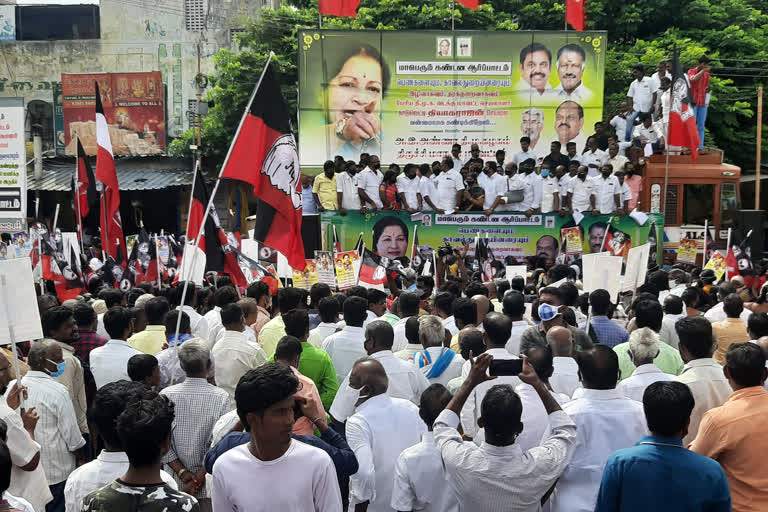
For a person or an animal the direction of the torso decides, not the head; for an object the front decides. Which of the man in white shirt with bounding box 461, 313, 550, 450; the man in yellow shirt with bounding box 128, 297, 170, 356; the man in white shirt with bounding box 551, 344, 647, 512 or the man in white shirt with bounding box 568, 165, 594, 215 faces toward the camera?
the man in white shirt with bounding box 568, 165, 594, 215

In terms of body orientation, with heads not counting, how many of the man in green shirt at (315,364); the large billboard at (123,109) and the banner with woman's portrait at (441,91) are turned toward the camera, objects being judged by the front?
2

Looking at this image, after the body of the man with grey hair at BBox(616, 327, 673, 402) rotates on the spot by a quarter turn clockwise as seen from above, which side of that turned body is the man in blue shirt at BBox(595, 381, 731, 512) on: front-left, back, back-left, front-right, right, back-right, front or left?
right

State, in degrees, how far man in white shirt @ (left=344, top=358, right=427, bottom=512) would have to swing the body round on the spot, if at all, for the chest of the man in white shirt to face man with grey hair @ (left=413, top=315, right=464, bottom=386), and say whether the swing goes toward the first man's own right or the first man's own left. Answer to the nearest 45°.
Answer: approximately 45° to the first man's own right

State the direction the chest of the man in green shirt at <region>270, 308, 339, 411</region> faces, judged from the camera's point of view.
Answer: away from the camera

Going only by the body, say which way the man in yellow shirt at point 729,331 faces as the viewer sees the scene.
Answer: away from the camera

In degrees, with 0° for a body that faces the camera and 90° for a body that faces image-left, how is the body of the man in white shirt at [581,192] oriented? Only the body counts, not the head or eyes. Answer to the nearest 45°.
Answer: approximately 0°

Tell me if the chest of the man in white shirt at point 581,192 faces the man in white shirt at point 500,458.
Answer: yes

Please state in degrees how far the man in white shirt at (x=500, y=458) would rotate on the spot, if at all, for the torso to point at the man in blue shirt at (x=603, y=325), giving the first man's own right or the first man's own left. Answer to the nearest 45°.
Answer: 0° — they already face them

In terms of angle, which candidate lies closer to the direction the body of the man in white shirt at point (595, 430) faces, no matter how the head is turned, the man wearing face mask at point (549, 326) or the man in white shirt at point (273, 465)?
the man wearing face mask

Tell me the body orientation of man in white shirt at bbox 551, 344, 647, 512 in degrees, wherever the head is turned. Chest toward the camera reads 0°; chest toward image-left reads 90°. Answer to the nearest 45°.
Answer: approximately 180°
